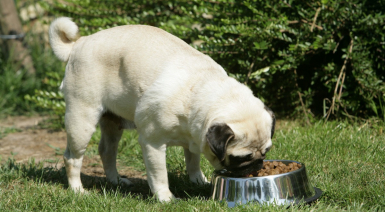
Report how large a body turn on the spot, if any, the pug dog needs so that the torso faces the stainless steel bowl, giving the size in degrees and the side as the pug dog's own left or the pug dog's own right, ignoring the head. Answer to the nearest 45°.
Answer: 0° — it already faces it

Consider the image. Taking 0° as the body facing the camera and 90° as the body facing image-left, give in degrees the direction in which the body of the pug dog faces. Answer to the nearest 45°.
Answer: approximately 315°

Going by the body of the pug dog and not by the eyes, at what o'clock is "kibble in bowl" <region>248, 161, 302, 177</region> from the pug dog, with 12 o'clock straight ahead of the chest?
The kibble in bowl is roughly at 11 o'clock from the pug dog.
